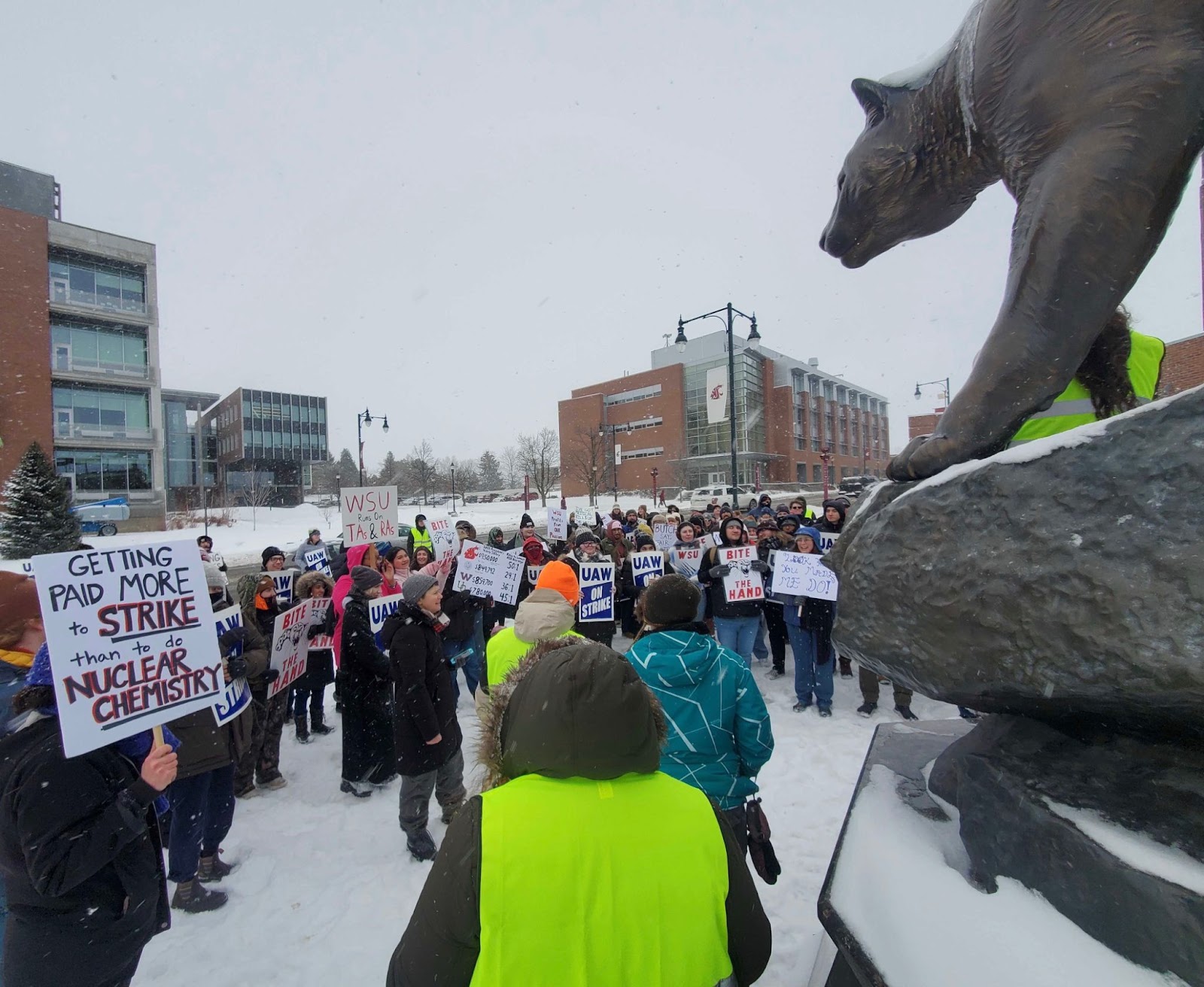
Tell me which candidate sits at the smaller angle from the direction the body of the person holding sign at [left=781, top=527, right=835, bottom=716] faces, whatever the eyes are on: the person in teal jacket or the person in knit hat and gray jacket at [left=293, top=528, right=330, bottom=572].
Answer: the person in teal jacket

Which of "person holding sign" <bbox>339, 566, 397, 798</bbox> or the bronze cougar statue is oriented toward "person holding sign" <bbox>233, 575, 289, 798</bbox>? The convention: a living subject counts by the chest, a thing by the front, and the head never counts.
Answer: the bronze cougar statue

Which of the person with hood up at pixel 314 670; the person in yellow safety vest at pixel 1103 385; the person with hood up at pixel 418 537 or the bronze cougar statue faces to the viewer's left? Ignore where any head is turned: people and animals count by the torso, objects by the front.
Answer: the bronze cougar statue

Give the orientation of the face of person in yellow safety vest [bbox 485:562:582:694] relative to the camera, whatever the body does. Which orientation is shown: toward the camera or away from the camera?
away from the camera

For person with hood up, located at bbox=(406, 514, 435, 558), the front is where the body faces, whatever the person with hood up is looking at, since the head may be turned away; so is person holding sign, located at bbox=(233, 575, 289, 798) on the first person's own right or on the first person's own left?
on the first person's own right

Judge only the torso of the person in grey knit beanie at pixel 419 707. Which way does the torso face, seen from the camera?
to the viewer's right

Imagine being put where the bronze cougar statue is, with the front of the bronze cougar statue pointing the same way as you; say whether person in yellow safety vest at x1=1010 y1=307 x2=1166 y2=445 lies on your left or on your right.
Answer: on your right

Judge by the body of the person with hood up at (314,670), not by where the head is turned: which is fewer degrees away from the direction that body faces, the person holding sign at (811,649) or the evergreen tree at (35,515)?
the person holding sign

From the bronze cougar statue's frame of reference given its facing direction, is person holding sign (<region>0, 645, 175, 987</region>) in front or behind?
in front

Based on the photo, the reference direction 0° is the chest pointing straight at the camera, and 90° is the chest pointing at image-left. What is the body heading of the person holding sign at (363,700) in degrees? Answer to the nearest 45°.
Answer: approximately 270°
